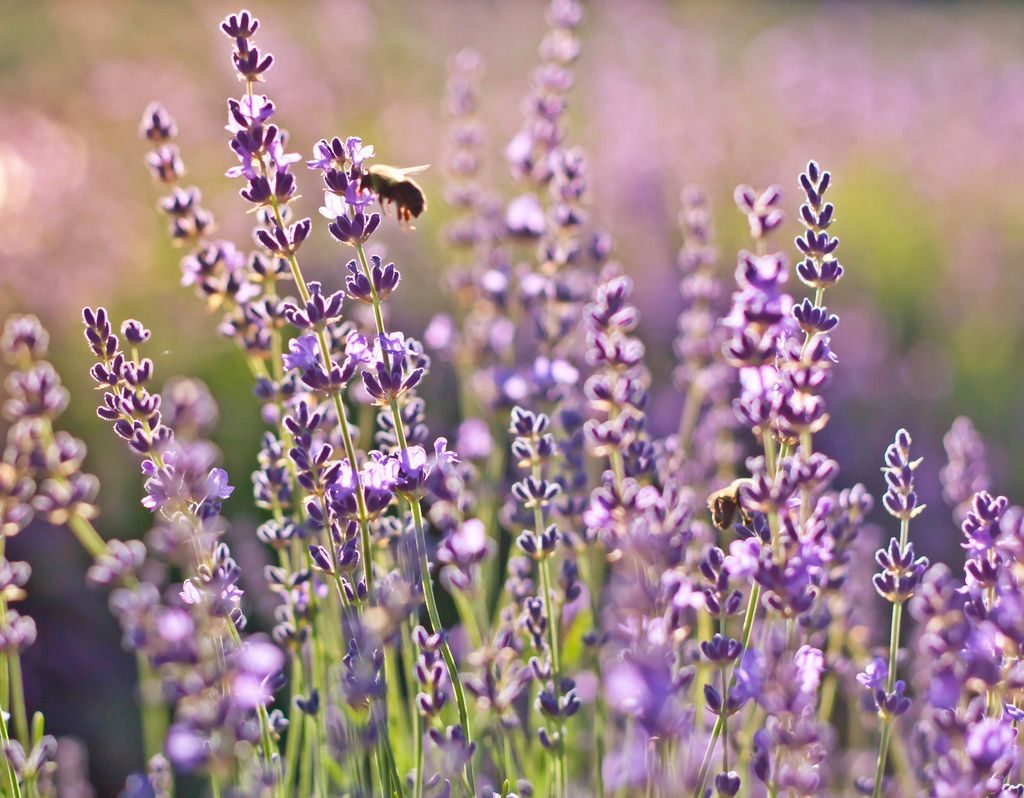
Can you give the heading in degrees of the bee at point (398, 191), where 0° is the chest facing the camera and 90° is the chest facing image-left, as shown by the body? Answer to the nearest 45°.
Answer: approximately 90°
